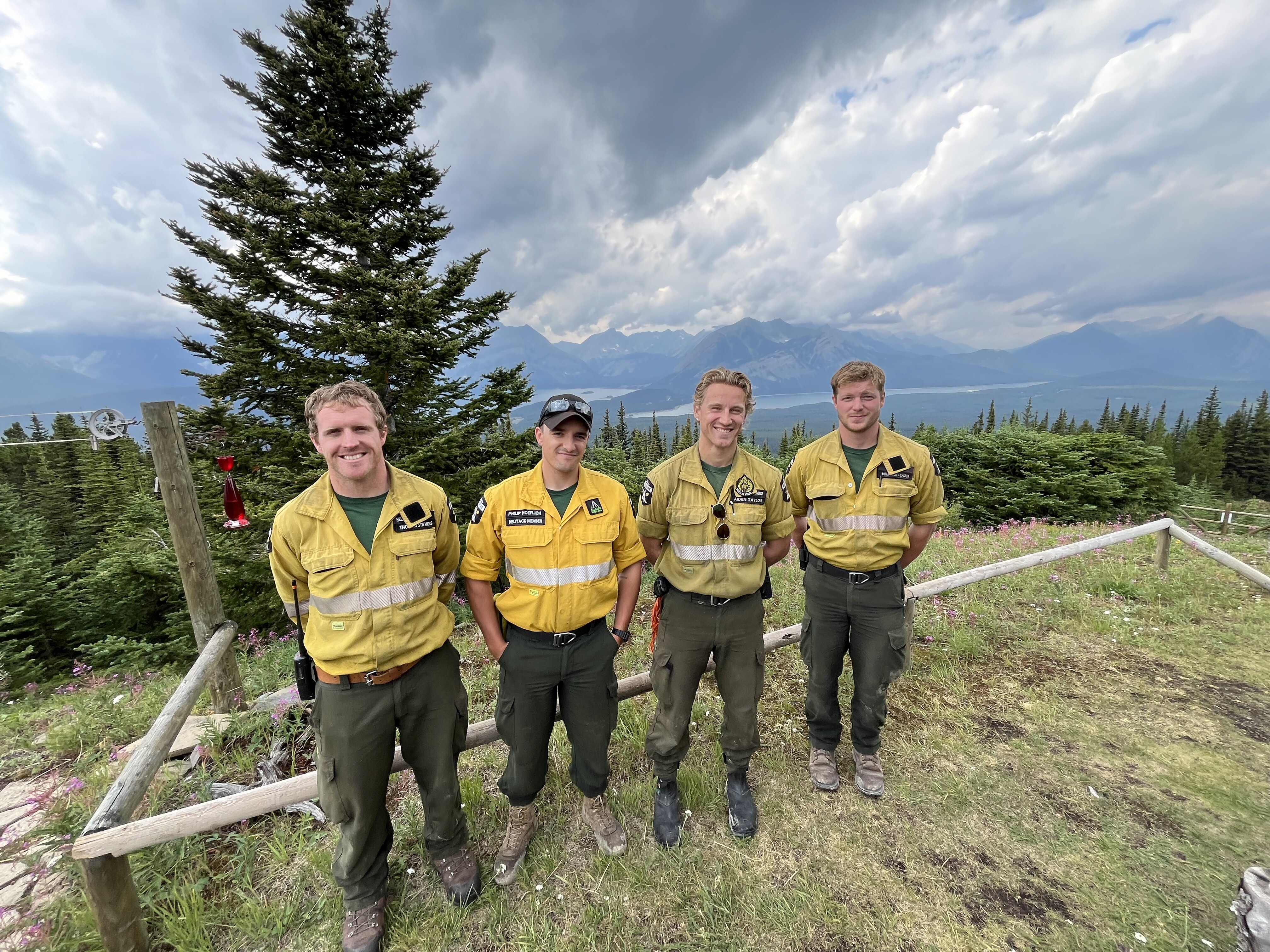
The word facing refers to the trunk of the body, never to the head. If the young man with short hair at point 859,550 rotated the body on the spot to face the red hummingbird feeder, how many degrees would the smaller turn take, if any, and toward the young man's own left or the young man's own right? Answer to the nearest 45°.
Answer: approximately 90° to the young man's own right

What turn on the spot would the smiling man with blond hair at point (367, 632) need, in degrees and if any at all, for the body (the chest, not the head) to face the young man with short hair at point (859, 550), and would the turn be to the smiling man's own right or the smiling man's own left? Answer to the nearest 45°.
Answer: approximately 90° to the smiling man's own left

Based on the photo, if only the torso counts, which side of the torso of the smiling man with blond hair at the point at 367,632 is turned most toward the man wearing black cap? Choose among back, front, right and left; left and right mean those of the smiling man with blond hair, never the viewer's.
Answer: left

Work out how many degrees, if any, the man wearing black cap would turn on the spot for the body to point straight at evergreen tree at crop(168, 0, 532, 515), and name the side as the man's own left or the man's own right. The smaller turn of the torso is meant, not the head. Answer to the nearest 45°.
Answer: approximately 135° to the man's own right

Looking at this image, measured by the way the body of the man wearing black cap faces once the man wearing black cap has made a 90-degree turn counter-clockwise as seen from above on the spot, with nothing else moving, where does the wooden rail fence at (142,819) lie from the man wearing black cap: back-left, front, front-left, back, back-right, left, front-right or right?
back

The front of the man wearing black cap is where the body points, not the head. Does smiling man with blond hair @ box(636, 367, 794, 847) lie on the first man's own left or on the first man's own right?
on the first man's own left
